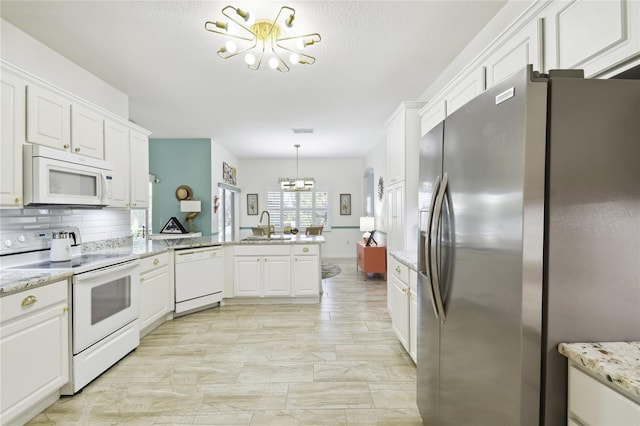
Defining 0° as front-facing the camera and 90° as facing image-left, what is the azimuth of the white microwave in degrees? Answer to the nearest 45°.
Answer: approximately 315°

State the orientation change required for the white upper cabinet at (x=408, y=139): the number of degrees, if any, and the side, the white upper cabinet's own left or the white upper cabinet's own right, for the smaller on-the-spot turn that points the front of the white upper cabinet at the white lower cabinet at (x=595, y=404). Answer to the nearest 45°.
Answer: approximately 90° to the white upper cabinet's own left

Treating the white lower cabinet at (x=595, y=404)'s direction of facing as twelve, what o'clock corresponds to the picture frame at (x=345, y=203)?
The picture frame is roughly at 3 o'clock from the white lower cabinet.

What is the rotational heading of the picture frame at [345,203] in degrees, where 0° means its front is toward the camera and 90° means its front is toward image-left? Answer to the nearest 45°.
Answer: approximately 0°

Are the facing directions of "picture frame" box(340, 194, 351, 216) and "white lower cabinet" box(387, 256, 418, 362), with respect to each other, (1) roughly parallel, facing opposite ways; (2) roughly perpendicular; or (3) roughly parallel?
roughly perpendicular

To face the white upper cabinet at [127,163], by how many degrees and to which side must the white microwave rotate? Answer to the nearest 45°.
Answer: approximately 90° to its left

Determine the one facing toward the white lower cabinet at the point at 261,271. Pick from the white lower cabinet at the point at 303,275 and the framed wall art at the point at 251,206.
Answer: the framed wall art

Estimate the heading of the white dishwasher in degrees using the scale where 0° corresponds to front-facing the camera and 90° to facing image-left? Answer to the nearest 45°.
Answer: approximately 315°

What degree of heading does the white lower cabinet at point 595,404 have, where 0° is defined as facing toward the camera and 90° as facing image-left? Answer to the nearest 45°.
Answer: approximately 45°

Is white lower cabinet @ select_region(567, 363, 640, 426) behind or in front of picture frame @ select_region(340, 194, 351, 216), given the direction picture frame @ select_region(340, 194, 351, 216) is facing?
in front
